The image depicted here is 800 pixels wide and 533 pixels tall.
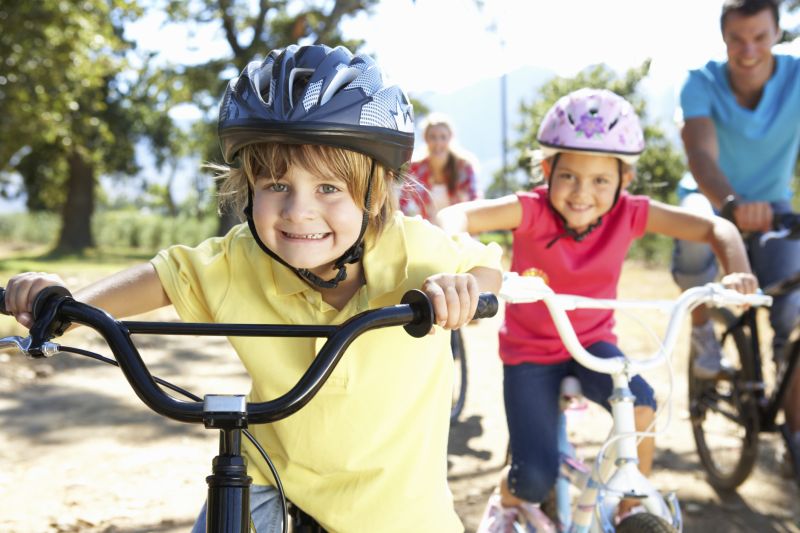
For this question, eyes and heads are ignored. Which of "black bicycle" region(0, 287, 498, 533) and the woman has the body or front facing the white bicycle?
the woman

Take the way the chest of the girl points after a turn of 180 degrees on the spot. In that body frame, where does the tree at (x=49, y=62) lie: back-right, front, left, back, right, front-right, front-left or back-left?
front-left

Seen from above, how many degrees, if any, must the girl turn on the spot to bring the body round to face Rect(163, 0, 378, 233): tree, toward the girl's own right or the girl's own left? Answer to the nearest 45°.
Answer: approximately 135° to the girl's own right

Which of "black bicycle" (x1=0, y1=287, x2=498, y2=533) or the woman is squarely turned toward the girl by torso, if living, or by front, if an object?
the woman

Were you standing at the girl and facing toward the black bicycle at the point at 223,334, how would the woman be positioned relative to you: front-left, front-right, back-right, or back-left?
back-right
